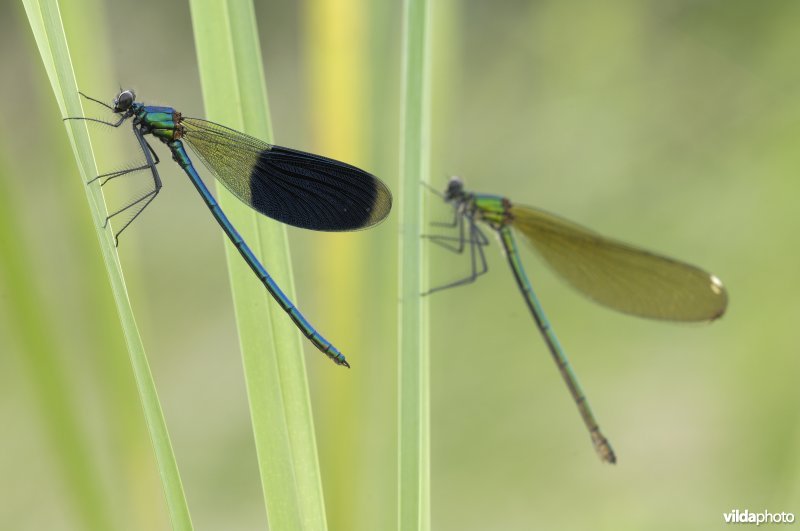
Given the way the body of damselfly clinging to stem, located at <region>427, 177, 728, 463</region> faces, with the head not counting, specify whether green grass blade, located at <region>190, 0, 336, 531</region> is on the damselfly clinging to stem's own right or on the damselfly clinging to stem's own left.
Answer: on the damselfly clinging to stem's own left

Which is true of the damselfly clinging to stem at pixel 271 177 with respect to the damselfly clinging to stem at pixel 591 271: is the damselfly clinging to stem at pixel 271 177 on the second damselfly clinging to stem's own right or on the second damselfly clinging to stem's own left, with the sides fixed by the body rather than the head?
on the second damselfly clinging to stem's own left

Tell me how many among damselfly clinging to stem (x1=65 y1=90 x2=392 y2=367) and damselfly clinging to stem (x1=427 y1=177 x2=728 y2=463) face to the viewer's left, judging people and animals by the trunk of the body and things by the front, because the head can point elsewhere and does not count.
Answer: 2

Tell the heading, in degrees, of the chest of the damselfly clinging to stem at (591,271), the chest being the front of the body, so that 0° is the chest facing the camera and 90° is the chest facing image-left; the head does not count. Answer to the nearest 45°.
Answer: approximately 90°

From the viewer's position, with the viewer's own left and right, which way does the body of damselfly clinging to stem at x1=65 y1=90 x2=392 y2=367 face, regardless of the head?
facing to the left of the viewer

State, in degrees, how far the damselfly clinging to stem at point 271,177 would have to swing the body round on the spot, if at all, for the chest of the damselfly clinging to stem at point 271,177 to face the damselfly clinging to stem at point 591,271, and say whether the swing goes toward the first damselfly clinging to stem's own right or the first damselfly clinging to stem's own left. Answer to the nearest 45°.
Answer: approximately 135° to the first damselfly clinging to stem's own right
